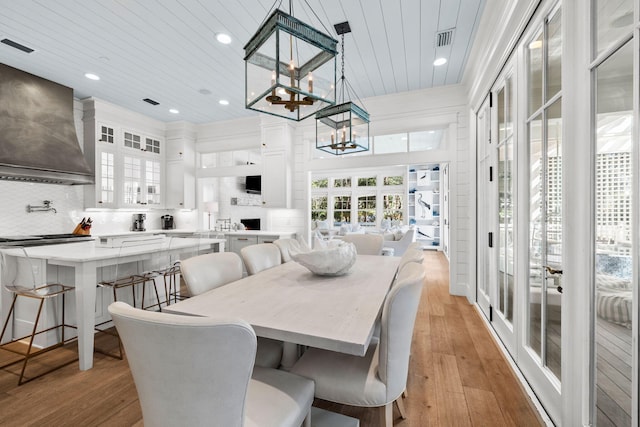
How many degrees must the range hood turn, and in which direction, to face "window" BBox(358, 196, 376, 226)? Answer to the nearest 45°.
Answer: approximately 45° to its left

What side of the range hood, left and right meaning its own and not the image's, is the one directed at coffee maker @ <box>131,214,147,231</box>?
left

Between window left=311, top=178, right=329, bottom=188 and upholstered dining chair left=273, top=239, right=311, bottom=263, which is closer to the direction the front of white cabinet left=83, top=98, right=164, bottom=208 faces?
the upholstered dining chair

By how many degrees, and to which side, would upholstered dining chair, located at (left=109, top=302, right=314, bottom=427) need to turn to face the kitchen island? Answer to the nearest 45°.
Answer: approximately 90° to its left

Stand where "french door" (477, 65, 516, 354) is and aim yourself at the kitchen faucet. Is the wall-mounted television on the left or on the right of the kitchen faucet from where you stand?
right

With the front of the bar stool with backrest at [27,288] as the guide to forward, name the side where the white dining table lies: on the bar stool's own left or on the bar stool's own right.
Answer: on the bar stool's own right

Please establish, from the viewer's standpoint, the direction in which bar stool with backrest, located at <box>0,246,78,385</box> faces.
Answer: facing away from the viewer and to the right of the viewer

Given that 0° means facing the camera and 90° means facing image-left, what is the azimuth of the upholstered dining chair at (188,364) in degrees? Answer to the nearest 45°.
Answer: approximately 225°

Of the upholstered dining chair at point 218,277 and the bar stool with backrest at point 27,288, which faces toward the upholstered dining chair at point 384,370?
the upholstered dining chair at point 218,277

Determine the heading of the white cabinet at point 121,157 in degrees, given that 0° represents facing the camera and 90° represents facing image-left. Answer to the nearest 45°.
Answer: approximately 315°

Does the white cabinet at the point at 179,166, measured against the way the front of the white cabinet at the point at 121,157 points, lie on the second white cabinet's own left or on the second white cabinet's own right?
on the second white cabinet's own left
